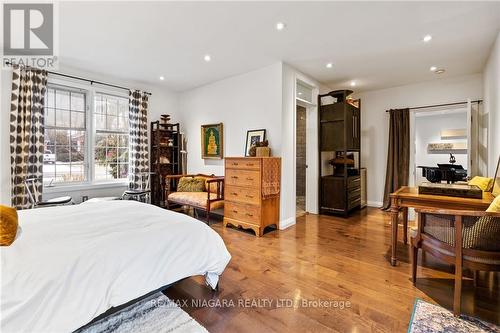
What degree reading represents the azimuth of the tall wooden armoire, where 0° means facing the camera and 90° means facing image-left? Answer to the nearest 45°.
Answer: approximately 315°

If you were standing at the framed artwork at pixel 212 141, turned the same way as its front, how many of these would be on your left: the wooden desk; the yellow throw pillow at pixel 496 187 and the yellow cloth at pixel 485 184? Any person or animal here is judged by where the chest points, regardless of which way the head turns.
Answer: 3

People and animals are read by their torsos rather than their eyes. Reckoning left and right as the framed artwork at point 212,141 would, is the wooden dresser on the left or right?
on its left

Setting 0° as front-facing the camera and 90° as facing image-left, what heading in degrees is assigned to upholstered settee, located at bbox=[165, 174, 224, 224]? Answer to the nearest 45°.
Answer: approximately 45°

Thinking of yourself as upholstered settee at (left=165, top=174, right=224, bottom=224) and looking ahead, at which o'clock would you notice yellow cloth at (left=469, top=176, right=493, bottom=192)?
The yellow cloth is roughly at 9 o'clock from the upholstered settee.

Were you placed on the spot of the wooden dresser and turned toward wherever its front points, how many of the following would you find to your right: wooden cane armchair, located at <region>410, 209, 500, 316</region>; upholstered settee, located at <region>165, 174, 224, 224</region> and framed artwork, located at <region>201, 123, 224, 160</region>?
2

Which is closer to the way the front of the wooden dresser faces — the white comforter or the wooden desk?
the white comforter

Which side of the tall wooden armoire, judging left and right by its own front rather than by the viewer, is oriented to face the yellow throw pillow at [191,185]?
right

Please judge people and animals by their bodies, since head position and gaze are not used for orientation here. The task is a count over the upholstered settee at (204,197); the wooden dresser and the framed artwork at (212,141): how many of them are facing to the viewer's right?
0

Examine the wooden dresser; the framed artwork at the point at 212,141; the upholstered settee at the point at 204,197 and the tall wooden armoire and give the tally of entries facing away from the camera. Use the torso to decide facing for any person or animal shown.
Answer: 0

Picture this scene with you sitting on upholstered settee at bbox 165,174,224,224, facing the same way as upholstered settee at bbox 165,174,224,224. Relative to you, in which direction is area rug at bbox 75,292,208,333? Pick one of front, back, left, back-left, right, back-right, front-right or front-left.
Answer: front-left

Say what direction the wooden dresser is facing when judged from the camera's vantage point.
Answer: facing the viewer and to the left of the viewer

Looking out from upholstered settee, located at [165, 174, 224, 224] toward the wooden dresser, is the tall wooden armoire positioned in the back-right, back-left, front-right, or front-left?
front-left

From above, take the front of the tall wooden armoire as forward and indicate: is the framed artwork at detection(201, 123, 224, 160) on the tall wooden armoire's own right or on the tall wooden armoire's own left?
on the tall wooden armoire's own right
